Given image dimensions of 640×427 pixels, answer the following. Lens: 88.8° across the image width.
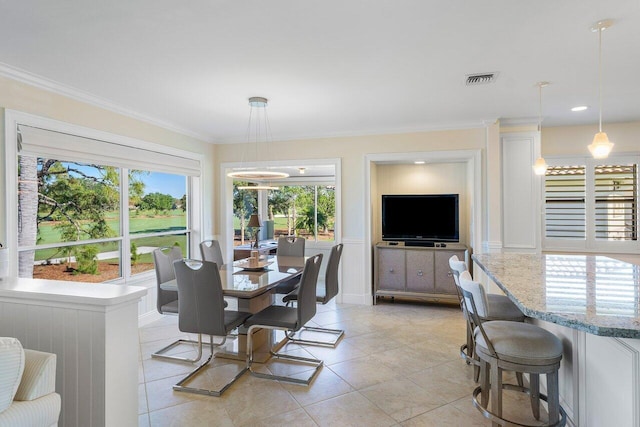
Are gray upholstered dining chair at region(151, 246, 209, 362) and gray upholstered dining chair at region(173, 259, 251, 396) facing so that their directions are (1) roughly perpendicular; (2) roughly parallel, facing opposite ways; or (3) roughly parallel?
roughly perpendicular

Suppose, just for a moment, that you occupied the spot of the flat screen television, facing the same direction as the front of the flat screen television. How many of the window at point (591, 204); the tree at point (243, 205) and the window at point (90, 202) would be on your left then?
1

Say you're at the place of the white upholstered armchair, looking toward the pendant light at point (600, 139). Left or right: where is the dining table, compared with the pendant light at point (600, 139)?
left

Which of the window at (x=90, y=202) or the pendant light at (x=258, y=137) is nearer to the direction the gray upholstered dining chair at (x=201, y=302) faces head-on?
the pendant light

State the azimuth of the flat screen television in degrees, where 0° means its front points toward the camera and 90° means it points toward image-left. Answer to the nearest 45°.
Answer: approximately 0°

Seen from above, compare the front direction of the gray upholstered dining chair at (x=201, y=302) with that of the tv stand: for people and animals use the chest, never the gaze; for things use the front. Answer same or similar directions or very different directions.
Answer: very different directions

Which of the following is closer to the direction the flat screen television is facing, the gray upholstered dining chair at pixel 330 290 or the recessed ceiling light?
the gray upholstered dining chair

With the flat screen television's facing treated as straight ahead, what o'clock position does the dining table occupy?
The dining table is roughly at 1 o'clock from the flat screen television.

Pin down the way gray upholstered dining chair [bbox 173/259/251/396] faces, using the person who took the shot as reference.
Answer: facing away from the viewer and to the right of the viewer

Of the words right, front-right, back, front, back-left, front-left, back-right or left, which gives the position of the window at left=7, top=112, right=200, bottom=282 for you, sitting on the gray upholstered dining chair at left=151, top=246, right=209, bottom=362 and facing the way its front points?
back

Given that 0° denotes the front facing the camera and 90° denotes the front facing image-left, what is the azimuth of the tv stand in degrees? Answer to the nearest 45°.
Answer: approximately 0°

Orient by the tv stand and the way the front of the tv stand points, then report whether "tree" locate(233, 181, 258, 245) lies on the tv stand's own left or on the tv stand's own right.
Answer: on the tv stand's own right

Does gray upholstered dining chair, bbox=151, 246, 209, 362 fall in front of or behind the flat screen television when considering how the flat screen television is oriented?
in front

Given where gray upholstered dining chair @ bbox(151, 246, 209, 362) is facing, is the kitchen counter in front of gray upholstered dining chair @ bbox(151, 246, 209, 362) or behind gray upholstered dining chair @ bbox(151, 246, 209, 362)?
in front

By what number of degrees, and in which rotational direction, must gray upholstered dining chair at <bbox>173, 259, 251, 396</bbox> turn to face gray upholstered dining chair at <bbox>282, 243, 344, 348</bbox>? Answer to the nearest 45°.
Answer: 0° — it already faces it
